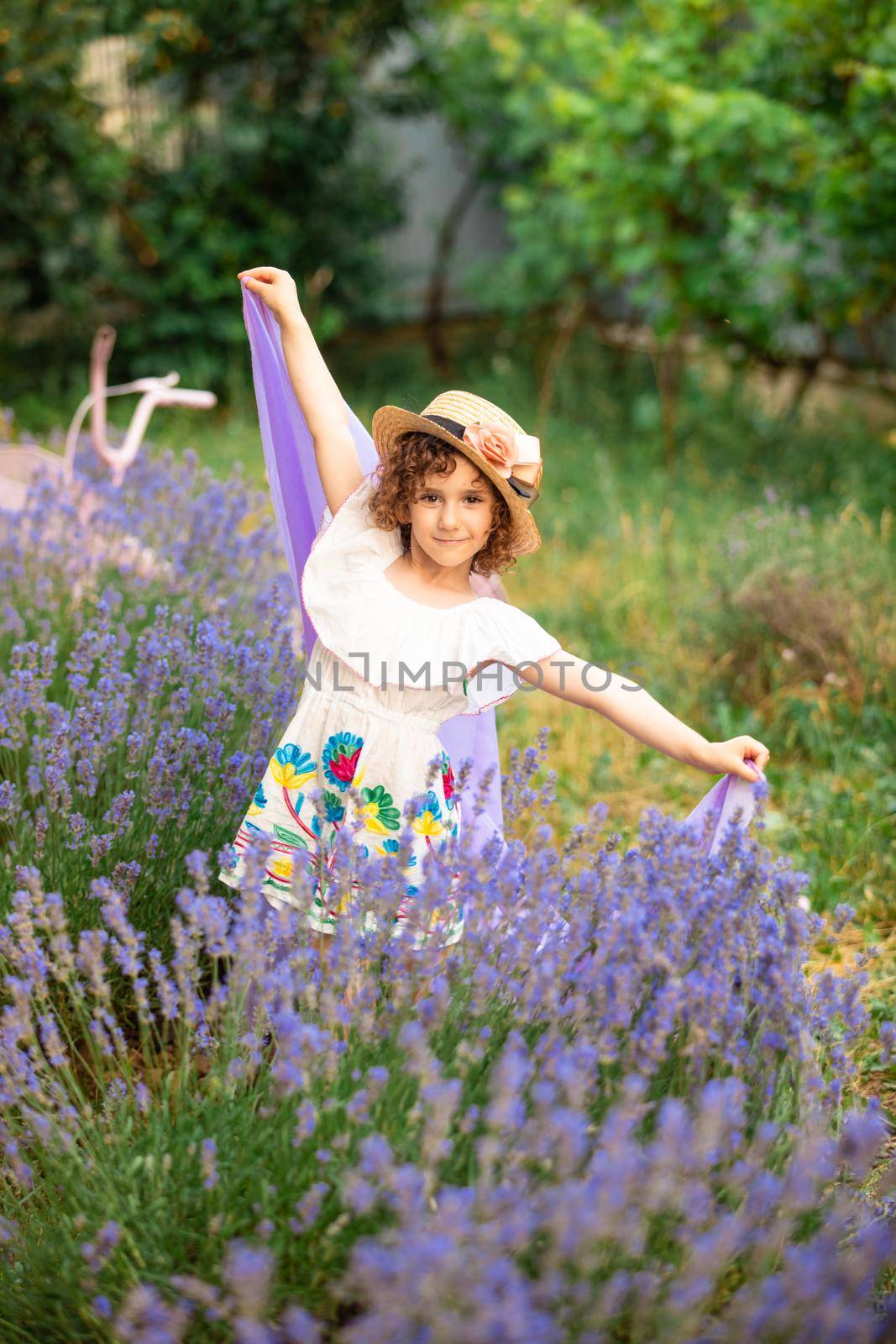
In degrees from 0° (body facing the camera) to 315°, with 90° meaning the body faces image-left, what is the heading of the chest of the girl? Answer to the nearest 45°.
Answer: approximately 0°
